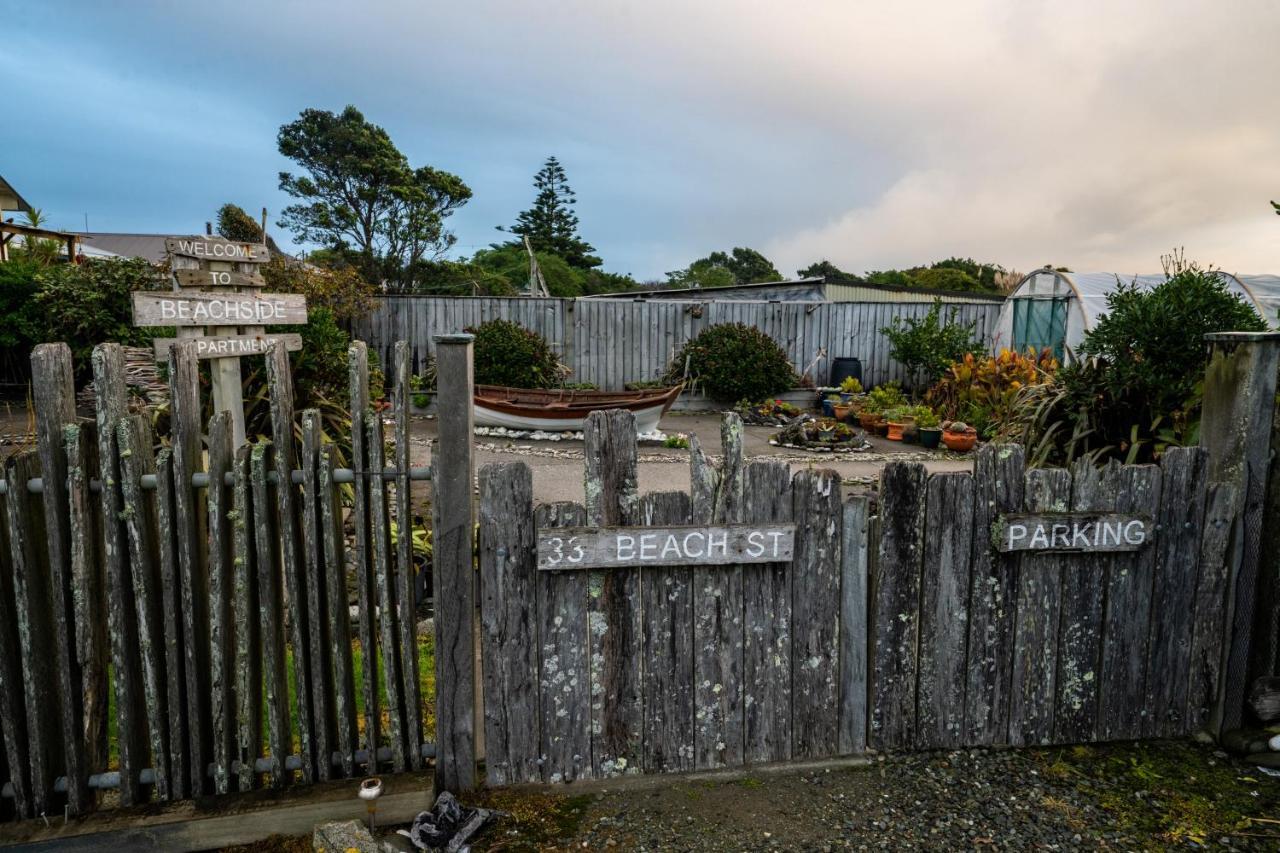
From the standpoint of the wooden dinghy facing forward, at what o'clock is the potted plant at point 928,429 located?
The potted plant is roughly at 12 o'clock from the wooden dinghy.

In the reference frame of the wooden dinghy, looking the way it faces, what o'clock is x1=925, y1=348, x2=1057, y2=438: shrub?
The shrub is roughly at 12 o'clock from the wooden dinghy.

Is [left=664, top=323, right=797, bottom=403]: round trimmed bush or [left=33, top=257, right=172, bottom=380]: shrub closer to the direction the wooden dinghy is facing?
the round trimmed bush

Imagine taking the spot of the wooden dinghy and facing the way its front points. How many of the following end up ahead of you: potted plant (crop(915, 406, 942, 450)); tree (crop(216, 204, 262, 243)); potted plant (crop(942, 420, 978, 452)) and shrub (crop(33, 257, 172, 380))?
2

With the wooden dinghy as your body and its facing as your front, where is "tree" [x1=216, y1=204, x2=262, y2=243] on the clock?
The tree is roughly at 8 o'clock from the wooden dinghy.

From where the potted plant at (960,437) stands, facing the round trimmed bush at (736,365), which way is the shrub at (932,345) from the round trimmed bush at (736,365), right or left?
right

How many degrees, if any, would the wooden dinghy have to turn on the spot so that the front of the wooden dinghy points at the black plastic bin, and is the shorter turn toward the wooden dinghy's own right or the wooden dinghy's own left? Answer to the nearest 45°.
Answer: approximately 45° to the wooden dinghy's own left

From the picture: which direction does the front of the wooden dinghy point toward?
to the viewer's right

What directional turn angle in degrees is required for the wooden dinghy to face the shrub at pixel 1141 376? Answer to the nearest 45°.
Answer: approximately 45° to its right

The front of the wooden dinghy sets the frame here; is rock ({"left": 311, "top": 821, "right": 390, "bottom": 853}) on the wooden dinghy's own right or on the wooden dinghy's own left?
on the wooden dinghy's own right

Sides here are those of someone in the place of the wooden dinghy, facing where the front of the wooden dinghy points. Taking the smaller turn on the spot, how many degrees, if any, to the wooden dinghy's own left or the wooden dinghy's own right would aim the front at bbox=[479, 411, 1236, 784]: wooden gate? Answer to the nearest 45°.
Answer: approximately 90° to the wooden dinghy's own right

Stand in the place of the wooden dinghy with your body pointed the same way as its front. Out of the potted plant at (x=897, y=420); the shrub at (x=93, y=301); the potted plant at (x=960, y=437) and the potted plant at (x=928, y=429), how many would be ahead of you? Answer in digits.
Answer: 3
